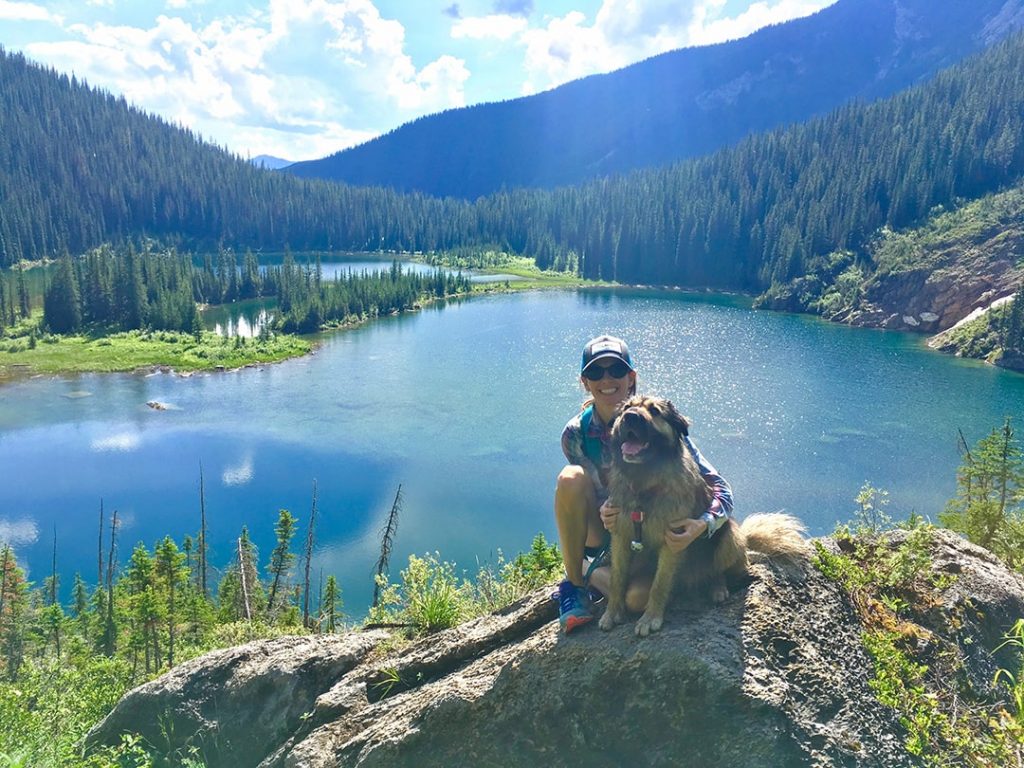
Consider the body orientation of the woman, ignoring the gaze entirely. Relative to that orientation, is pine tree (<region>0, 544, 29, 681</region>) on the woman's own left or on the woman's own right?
on the woman's own right

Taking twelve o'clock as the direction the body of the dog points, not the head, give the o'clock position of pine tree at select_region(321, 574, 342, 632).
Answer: The pine tree is roughly at 3 o'clock from the dog.

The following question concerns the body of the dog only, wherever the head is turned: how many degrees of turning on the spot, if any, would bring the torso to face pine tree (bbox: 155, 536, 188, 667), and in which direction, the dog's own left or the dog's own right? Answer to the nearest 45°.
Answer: approximately 90° to the dog's own right

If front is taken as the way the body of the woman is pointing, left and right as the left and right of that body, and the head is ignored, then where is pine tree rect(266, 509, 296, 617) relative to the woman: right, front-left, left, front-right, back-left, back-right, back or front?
back-right

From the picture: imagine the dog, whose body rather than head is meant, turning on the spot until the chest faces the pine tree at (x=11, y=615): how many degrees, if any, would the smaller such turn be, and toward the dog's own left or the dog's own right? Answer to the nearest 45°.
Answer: approximately 90° to the dog's own right

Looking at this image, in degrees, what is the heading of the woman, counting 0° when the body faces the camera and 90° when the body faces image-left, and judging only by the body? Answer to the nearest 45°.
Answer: approximately 0°

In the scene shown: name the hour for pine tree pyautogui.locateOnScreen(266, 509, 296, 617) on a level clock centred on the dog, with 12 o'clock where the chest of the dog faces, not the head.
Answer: The pine tree is roughly at 3 o'clock from the dog.

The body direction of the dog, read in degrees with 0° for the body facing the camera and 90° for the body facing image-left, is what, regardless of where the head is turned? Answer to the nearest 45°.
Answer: approximately 45°
